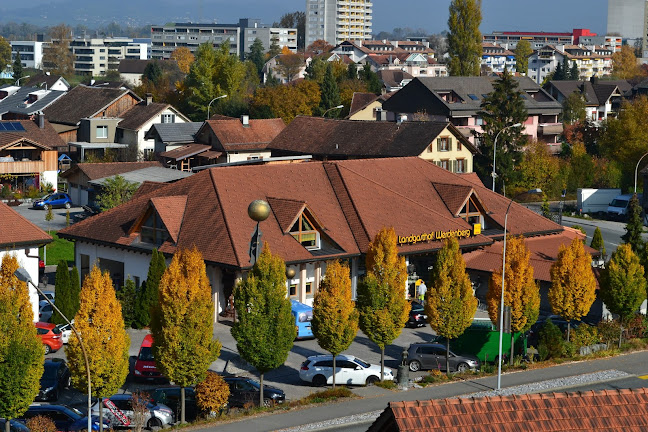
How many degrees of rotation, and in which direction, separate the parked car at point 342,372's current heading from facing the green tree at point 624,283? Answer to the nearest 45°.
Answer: approximately 45° to its left

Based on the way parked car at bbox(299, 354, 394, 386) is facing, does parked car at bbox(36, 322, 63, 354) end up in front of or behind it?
behind

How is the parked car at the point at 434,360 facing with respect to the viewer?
to the viewer's right

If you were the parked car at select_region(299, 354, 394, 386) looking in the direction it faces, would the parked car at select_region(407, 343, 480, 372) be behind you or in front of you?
in front

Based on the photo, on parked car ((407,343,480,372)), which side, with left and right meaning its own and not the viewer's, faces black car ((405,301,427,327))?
left

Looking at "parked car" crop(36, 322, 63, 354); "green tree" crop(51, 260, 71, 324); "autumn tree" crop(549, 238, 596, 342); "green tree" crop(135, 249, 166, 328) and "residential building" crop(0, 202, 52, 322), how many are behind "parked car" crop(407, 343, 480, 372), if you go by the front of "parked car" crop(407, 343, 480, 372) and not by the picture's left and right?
4

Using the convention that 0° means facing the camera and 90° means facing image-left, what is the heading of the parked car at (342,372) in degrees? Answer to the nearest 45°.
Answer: approximately 270°
